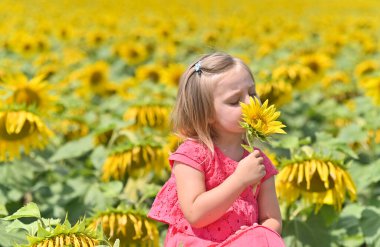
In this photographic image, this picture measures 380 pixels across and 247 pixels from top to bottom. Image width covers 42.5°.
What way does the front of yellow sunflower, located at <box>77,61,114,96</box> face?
toward the camera

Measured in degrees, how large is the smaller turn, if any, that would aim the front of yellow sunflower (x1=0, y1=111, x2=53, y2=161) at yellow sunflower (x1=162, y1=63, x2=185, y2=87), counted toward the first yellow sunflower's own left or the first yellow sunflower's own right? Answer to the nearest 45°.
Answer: approximately 135° to the first yellow sunflower's own left

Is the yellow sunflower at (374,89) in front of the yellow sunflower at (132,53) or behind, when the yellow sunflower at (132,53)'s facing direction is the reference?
in front

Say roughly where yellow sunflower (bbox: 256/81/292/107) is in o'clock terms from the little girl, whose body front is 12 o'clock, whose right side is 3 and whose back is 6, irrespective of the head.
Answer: The yellow sunflower is roughly at 8 o'clock from the little girl.

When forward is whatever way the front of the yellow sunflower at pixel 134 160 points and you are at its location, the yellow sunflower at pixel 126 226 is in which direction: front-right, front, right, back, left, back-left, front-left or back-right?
front

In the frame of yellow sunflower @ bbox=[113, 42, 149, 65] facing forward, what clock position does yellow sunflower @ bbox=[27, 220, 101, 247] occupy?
yellow sunflower @ bbox=[27, 220, 101, 247] is roughly at 12 o'clock from yellow sunflower @ bbox=[113, 42, 149, 65].

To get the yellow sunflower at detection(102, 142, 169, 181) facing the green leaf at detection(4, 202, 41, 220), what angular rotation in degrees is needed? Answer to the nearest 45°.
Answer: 0° — it already faces it

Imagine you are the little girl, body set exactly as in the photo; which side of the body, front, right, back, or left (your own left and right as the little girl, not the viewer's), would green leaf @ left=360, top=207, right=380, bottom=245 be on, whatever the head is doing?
left

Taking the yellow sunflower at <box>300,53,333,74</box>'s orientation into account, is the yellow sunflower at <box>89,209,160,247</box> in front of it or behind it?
in front

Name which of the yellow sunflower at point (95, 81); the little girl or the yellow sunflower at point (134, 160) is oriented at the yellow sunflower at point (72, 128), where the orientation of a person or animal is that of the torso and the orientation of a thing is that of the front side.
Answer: the yellow sunflower at point (95, 81)

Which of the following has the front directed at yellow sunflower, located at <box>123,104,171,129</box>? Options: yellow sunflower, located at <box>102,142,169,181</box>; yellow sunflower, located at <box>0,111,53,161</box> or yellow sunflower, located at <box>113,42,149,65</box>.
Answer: yellow sunflower, located at <box>113,42,149,65</box>

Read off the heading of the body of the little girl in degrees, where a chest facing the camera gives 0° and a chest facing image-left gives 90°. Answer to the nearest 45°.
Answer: approximately 315°

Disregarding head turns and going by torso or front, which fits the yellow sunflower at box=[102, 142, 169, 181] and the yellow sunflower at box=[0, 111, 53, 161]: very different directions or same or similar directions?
same or similar directions

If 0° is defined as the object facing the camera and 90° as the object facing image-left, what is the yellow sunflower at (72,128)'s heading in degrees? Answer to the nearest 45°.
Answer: approximately 0°

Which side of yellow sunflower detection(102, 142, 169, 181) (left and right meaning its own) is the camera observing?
front

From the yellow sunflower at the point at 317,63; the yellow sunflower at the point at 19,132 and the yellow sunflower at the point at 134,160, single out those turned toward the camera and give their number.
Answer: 3

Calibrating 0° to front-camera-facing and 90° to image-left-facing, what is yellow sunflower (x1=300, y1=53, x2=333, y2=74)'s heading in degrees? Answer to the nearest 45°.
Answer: approximately 0°

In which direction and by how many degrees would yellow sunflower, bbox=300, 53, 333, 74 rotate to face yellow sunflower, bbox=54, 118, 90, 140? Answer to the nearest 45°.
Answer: approximately 45° to its right

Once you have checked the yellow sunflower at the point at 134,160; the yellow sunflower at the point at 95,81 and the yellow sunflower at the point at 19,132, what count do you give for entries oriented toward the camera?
3
